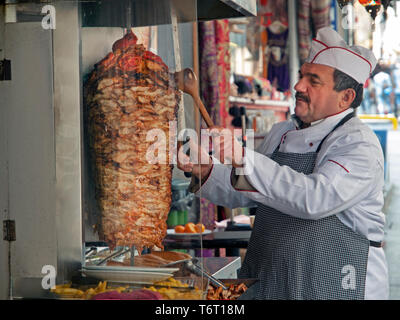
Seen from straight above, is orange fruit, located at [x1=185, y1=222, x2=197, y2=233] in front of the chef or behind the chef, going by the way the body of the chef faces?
in front

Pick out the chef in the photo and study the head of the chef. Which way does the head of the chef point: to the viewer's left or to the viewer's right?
to the viewer's left

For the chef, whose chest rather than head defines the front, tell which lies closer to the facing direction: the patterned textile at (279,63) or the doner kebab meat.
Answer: the doner kebab meat

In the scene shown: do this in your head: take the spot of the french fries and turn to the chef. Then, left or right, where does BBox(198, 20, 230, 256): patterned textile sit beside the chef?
left

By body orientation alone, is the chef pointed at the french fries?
yes

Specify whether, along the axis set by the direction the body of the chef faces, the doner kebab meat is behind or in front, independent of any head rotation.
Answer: in front

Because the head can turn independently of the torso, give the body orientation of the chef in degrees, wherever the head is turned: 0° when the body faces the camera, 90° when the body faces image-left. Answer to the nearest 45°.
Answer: approximately 45°

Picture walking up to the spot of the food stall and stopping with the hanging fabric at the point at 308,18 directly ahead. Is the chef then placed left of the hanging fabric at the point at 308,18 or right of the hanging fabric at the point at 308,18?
right

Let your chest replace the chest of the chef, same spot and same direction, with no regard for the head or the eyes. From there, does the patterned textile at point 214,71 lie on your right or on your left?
on your right

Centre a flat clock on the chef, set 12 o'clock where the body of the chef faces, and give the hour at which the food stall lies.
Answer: The food stall is roughly at 12 o'clock from the chef.

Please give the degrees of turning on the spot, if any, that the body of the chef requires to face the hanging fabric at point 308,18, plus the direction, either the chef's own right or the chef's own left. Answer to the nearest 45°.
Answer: approximately 135° to the chef's own right
